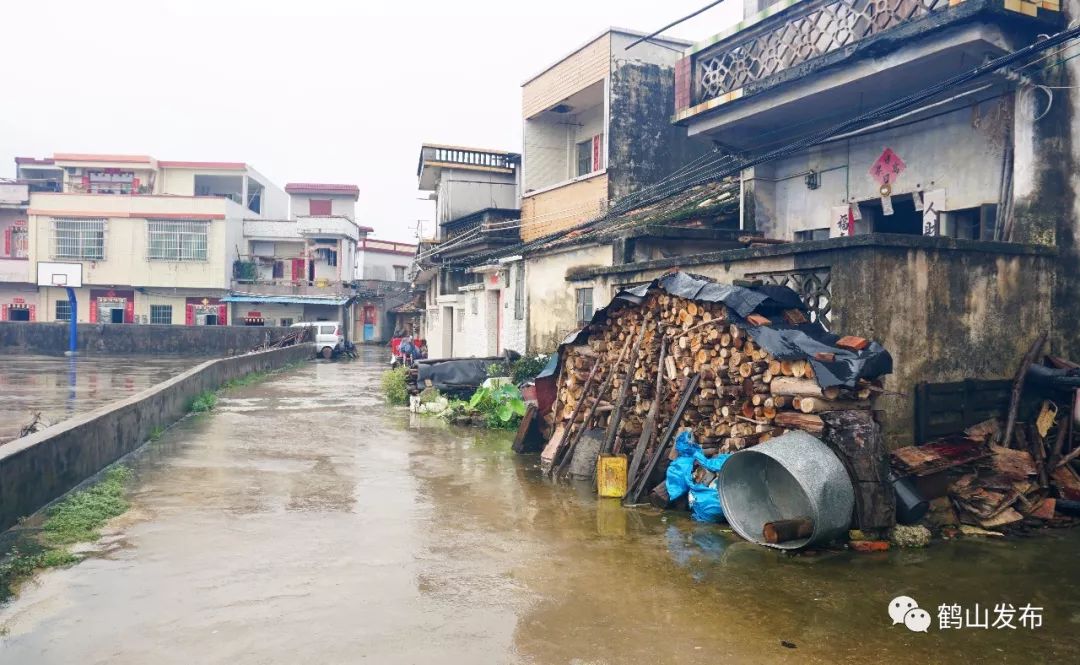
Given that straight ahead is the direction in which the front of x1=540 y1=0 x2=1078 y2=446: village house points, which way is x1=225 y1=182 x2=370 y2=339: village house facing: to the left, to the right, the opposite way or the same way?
to the left

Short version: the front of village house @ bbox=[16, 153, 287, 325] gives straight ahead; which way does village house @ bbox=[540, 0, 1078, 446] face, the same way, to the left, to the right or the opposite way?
to the right

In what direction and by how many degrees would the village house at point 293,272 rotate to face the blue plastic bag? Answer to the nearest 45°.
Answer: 0° — it already faces it

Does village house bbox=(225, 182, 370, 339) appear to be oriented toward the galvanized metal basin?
yes

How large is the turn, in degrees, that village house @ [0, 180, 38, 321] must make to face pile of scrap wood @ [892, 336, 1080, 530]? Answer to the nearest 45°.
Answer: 0° — it already faces it

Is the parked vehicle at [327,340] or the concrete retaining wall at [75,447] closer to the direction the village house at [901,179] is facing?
the concrete retaining wall

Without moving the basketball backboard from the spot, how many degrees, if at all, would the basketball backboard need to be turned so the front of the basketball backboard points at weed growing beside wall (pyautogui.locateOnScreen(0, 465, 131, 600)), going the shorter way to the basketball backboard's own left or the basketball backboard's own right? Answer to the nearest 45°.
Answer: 0° — it already faces it

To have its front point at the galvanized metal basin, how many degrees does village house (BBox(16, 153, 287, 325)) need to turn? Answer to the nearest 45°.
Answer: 0° — it already faces it

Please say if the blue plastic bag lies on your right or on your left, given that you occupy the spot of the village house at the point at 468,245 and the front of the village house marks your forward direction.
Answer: on your left

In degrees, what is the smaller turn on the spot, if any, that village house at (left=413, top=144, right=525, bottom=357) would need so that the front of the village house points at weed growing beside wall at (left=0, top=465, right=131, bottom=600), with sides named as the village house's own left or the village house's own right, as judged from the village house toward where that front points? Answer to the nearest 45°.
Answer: approximately 45° to the village house's own left

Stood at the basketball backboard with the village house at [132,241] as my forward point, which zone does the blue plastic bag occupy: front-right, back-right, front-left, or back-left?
back-right

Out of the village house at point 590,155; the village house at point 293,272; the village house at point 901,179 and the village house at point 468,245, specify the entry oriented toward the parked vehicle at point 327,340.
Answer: the village house at point 293,272

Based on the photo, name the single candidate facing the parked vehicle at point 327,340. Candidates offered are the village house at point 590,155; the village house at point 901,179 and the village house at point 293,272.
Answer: the village house at point 293,272

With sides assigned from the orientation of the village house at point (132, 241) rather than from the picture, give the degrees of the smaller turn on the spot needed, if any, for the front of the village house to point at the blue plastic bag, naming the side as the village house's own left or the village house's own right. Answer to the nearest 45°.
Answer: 0° — it already faces it
